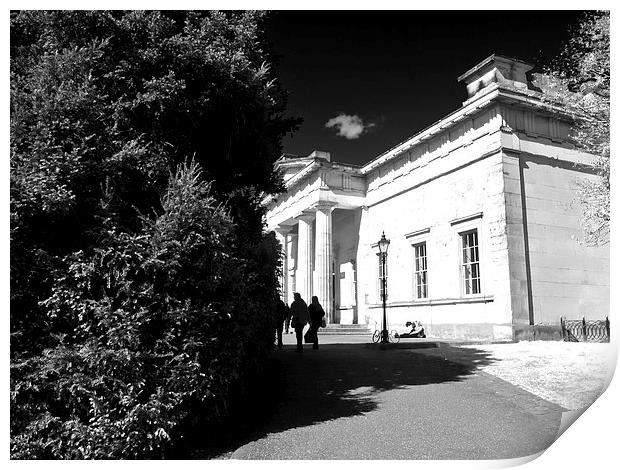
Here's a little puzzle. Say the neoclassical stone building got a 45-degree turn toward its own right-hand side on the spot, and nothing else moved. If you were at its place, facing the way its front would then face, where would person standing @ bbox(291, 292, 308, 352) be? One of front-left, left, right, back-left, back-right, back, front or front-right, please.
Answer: front-left

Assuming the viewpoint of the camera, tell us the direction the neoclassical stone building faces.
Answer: facing the viewer and to the left of the viewer
